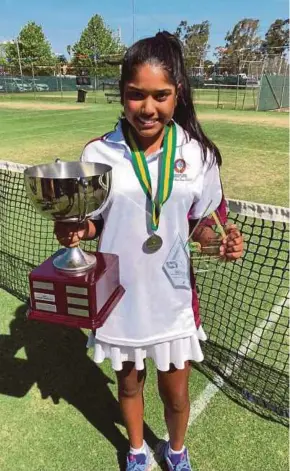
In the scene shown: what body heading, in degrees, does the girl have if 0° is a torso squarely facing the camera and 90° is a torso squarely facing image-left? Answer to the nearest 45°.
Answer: approximately 0°

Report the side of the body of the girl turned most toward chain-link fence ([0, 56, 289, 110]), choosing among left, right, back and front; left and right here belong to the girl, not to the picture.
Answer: back
